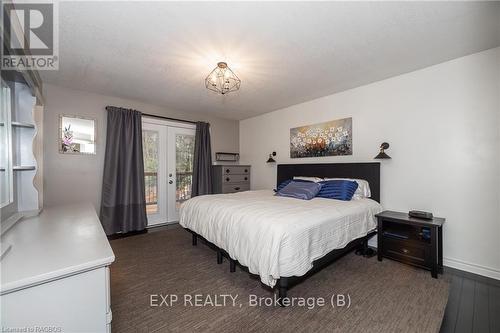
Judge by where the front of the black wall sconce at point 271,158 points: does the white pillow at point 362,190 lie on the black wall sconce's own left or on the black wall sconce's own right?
on the black wall sconce's own left

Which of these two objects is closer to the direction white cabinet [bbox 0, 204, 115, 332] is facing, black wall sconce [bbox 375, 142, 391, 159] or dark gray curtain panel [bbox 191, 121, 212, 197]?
the black wall sconce

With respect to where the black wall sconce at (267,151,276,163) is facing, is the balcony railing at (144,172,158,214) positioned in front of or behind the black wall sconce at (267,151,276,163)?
in front

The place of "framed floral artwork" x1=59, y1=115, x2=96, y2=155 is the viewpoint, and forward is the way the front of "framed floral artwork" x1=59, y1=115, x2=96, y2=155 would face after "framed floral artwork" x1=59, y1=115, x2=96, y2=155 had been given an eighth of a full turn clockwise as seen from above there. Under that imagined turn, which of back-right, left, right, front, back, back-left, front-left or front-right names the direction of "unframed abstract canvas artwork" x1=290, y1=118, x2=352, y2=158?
left

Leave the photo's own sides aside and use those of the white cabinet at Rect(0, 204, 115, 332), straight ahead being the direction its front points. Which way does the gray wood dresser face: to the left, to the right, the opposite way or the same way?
to the right

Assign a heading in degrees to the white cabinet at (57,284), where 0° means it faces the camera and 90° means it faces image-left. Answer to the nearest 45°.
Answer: approximately 270°
